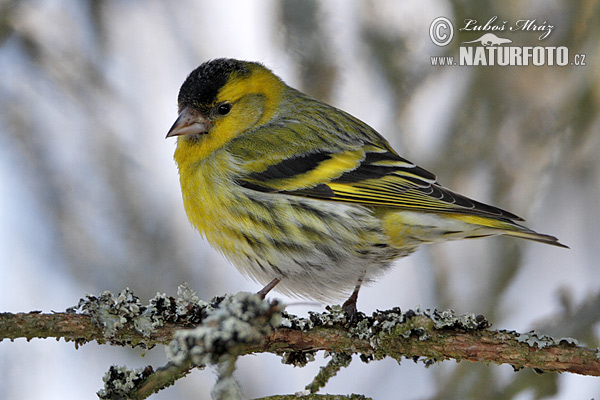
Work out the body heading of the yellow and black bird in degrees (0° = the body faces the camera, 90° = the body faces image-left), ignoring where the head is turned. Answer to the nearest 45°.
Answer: approximately 90°
